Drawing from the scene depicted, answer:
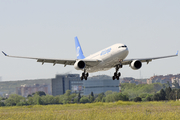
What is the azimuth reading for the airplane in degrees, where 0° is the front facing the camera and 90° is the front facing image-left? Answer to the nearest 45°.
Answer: approximately 315°
